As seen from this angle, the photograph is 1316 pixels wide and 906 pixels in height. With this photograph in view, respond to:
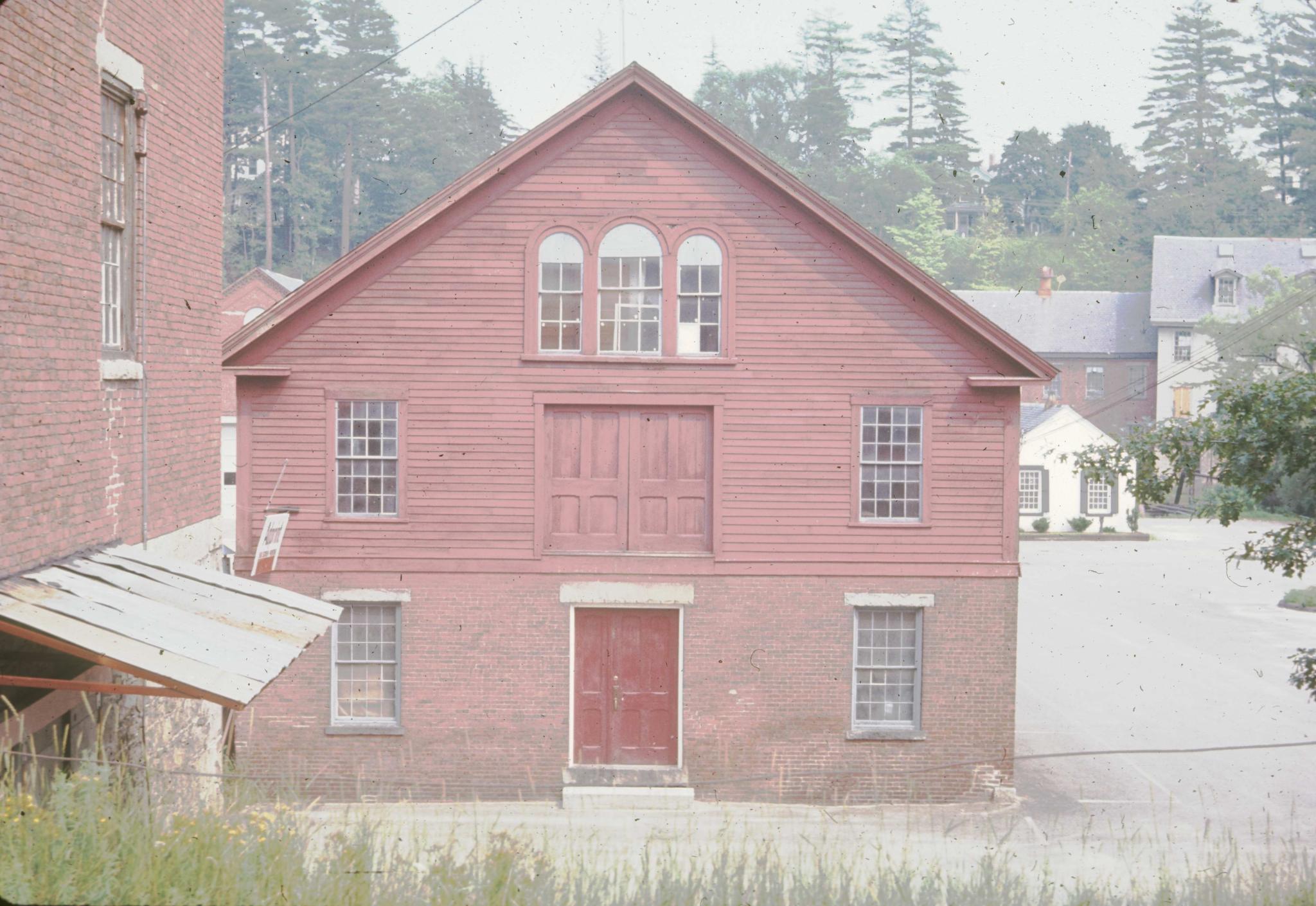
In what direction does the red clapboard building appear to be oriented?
toward the camera

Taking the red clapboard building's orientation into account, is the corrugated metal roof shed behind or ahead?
ahead

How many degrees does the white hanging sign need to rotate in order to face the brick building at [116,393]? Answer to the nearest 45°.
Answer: approximately 45° to its right

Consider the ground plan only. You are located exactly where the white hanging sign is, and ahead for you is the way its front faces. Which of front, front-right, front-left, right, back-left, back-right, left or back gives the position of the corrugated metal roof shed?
front-right

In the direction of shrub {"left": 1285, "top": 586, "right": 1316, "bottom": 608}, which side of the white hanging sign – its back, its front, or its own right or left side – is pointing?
left

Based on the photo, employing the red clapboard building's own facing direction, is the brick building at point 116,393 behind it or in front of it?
in front

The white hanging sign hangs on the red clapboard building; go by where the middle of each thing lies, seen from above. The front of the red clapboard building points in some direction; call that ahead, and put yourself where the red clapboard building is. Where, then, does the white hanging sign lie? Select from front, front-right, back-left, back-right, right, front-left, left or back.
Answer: right

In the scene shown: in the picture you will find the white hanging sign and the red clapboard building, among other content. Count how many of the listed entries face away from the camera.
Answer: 0

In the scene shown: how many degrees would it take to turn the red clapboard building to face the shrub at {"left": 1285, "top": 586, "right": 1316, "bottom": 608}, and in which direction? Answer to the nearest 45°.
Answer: approximately 135° to its left
